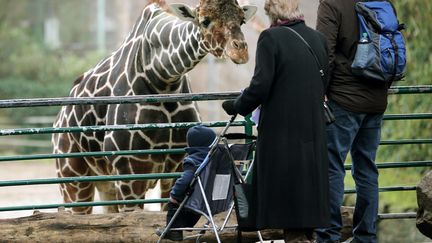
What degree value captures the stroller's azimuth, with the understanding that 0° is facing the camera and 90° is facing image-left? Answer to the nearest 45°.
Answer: approximately 135°

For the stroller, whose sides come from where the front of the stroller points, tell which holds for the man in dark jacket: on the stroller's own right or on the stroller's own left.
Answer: on the stroller's own right

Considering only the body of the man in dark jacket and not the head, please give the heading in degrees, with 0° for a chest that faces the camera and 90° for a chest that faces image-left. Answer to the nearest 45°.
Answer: approximately 135°

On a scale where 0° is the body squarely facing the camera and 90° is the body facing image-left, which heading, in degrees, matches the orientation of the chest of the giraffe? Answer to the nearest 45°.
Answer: approximately 315°

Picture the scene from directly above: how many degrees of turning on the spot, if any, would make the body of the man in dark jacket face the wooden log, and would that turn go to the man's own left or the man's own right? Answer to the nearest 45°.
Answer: approximately 45° to the man's own left

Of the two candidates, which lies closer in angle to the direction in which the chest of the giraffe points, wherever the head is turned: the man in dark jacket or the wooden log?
the man in dark jacket

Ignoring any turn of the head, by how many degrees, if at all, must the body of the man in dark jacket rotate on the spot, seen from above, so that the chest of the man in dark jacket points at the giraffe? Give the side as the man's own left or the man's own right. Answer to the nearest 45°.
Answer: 0° — they already face it

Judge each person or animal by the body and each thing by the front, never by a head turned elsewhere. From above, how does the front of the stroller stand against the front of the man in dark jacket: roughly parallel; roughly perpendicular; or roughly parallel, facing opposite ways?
roughly parallel

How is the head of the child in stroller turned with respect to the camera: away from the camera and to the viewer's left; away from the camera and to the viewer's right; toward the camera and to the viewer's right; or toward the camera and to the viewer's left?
away from the camera and to the viewer's left

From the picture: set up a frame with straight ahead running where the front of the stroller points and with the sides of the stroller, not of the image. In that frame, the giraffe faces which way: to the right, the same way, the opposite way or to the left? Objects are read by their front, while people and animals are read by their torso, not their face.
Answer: the opposite way

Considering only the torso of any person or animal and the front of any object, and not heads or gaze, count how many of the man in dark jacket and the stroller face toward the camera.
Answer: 0

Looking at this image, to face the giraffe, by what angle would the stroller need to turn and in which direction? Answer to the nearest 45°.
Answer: approximately 45° to its right

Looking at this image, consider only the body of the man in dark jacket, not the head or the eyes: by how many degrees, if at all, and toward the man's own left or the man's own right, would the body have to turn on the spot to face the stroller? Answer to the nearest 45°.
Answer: approximately 90° to the man's own left
